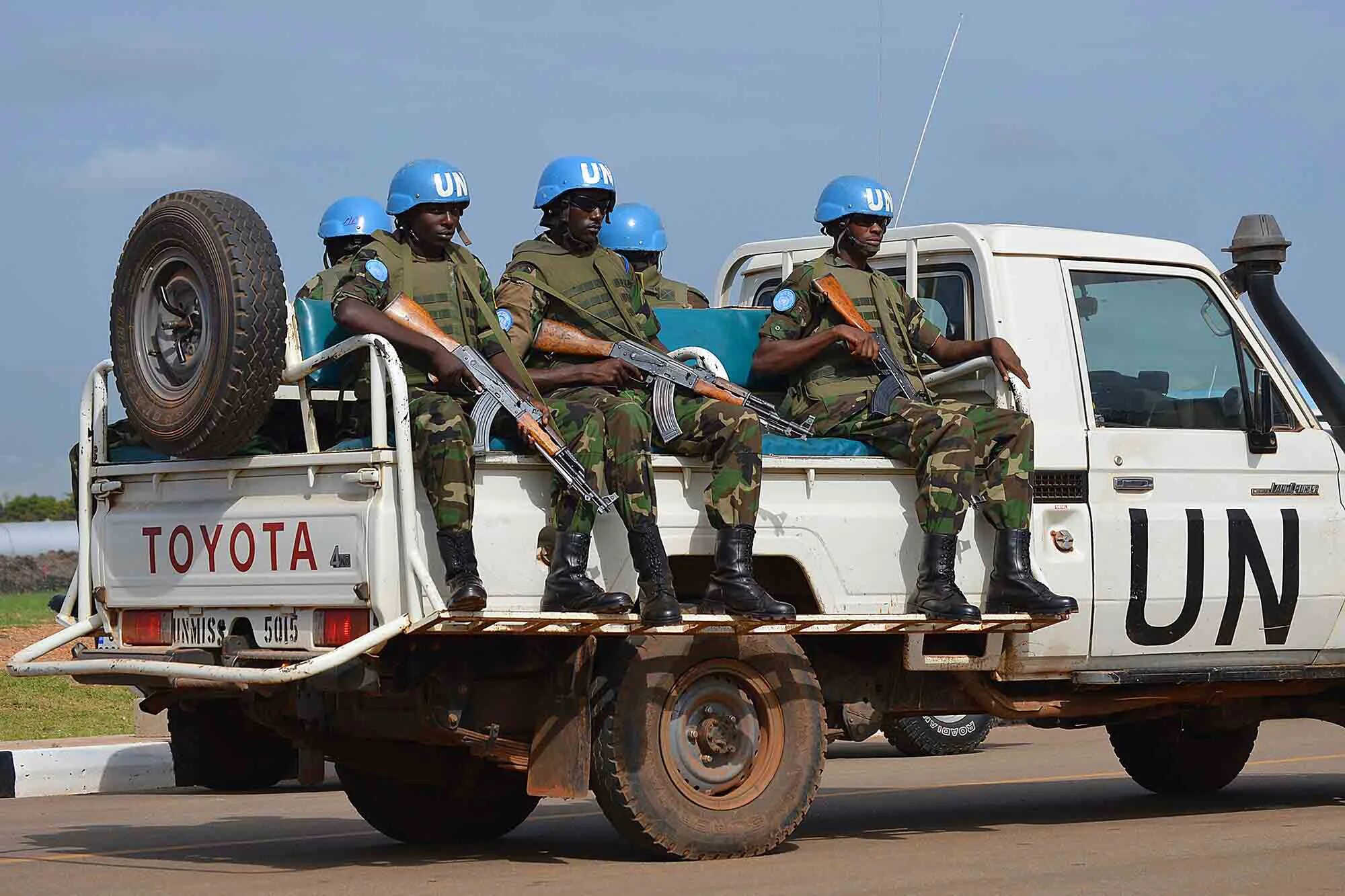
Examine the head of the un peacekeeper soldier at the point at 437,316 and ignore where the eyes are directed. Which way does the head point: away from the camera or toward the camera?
toward the camera

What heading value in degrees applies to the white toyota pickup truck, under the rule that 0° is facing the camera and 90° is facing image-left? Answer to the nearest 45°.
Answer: approximately 225°

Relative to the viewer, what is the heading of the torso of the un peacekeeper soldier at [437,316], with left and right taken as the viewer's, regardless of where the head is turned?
facing the viewer and to the right of the viewer

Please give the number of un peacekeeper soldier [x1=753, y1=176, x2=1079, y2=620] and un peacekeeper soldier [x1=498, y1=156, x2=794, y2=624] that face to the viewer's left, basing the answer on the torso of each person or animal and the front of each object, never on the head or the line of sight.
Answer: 0

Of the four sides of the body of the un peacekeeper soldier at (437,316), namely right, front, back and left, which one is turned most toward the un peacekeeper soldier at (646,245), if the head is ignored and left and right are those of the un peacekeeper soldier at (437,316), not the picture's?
left

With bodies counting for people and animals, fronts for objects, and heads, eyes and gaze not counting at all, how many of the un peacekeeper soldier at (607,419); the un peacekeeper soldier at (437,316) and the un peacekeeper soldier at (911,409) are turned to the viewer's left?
0

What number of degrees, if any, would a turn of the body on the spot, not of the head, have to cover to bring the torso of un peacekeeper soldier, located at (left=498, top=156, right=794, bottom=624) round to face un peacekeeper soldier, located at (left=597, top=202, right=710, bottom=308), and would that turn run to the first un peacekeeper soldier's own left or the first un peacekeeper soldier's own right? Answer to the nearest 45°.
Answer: approximately 135° to the first un peacekeeper soldier's own left

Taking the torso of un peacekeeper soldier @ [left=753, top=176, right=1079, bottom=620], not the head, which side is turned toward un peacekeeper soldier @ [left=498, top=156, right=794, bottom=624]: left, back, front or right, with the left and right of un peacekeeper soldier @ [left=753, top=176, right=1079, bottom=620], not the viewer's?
right

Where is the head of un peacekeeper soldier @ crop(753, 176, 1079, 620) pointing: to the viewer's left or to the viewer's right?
to the viewer's right

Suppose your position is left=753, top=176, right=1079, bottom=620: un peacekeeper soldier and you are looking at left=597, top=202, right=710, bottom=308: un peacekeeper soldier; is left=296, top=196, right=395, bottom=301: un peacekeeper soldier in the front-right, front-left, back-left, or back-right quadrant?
front-left
